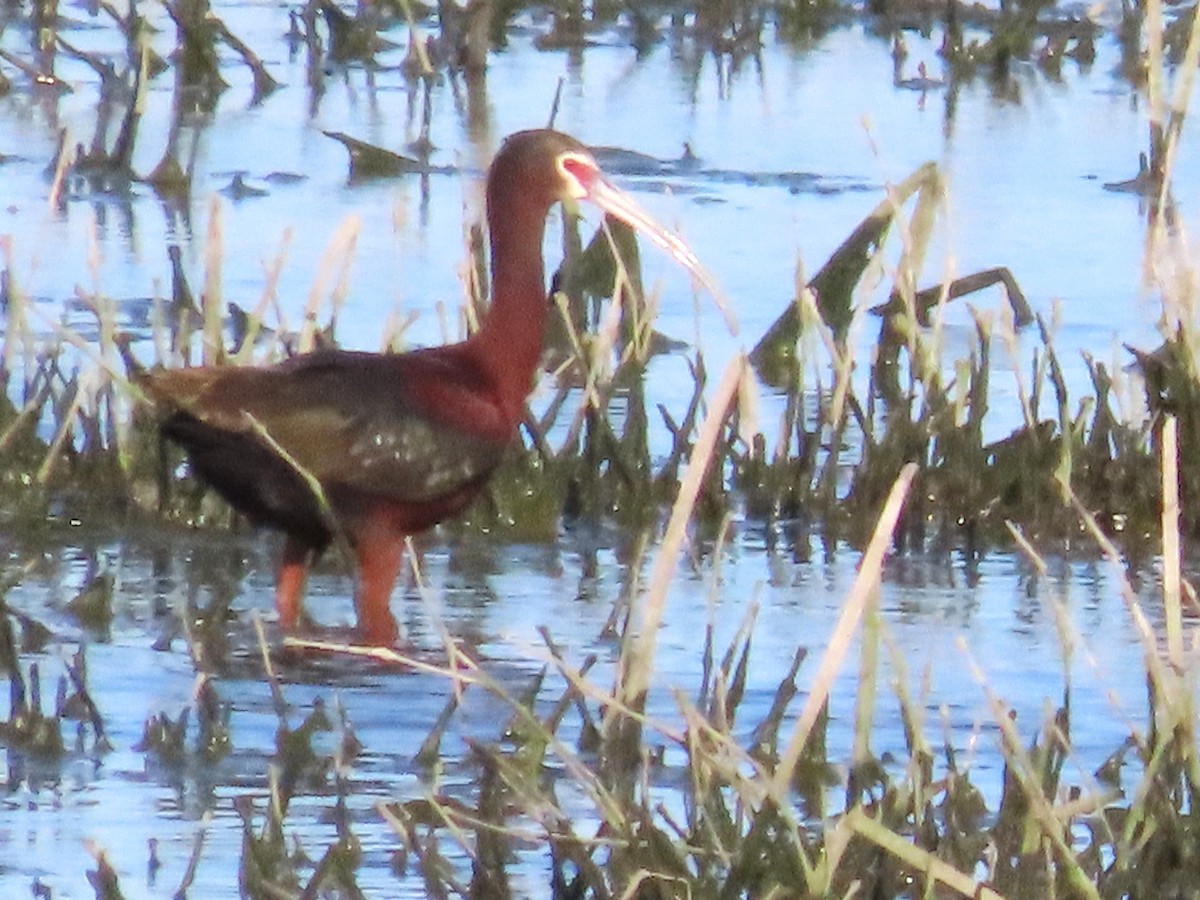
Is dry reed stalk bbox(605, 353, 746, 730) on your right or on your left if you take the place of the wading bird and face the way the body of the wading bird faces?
on your right

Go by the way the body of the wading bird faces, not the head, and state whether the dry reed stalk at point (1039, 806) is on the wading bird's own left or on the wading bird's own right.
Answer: on the wading bird's own right

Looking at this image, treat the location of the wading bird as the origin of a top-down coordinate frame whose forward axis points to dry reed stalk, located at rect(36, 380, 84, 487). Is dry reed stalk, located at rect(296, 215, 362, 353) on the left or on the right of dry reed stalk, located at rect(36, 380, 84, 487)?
right

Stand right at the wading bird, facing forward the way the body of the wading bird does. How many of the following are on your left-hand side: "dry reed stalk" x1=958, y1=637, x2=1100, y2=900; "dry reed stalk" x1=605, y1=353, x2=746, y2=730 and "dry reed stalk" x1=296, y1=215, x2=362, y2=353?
1

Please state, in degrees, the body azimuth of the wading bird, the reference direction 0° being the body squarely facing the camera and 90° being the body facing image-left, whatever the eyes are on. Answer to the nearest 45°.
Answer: approximately 270°

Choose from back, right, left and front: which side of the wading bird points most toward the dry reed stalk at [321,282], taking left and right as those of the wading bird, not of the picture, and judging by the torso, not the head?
left

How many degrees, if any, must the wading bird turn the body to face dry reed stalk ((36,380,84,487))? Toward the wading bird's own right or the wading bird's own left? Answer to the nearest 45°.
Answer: approximately 135° to the wading bird's own left

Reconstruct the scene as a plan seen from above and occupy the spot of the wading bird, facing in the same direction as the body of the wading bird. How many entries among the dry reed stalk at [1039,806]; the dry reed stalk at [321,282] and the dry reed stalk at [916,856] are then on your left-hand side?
1
